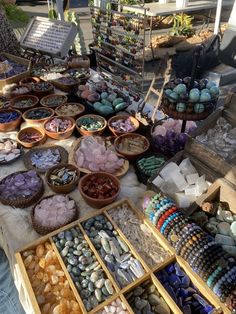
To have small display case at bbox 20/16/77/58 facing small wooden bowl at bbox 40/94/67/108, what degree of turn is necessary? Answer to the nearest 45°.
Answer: approximately 45° to its left

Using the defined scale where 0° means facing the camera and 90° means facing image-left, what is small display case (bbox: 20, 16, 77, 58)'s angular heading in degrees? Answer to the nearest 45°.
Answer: approximately 45°

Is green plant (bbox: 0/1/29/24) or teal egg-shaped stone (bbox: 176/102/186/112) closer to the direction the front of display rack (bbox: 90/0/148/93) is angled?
the teal egg-shaped stone

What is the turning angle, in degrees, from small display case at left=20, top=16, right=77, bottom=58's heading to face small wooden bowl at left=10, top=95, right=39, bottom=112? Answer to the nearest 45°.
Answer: approximately 45° to its left

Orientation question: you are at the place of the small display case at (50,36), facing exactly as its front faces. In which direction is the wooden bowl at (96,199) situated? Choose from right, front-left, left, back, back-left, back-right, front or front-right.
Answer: front-left

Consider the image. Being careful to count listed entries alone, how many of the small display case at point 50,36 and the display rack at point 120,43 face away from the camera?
0

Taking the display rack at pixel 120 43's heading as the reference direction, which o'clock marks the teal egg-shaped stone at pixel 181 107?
The teal egg-shaped stone is roughly at 10 o'clock from the display rack.

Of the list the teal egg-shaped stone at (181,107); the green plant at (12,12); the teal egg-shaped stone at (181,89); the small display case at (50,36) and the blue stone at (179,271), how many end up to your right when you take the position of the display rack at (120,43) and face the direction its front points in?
2

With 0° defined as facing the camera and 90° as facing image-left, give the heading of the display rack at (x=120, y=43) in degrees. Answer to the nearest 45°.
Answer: approximately 45°

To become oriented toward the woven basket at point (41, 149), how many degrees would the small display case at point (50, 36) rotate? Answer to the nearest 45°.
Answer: approximately 45° to its left

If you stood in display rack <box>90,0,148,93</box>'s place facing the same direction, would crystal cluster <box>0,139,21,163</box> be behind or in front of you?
in front
